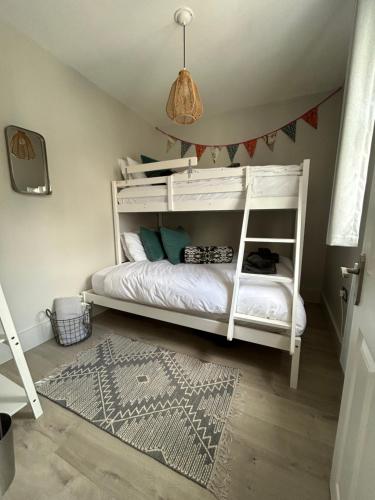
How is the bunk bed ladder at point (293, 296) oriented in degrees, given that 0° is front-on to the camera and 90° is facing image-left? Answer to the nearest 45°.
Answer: approximately 45°

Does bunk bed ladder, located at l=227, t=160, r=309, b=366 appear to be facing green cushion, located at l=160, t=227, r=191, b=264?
no

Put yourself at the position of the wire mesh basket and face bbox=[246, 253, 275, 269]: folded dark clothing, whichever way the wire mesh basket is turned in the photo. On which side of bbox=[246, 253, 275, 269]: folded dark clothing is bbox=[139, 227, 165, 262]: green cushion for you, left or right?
left

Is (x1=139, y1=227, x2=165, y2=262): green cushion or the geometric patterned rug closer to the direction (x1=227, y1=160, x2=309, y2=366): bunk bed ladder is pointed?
the geometric patterned rug
